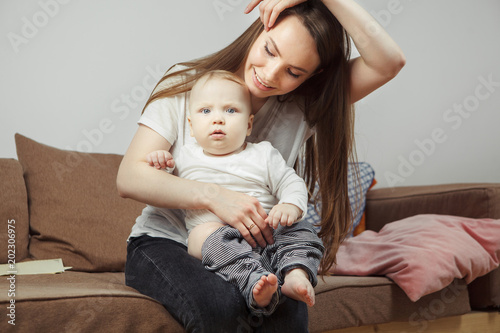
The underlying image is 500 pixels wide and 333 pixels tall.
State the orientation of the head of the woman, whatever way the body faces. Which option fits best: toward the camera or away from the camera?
toward the camera

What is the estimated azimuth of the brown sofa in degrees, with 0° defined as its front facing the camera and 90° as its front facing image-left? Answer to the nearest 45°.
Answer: approximately 0°
